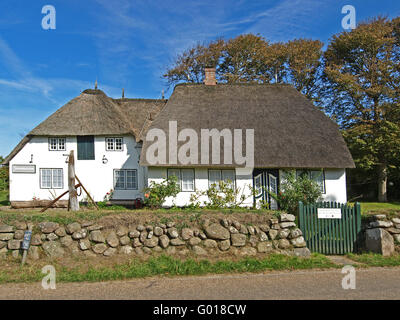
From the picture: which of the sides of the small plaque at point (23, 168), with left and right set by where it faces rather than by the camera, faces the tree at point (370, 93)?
left

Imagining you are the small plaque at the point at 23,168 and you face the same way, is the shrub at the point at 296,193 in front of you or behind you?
in front

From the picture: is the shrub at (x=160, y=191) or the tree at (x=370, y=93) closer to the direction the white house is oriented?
the shrub

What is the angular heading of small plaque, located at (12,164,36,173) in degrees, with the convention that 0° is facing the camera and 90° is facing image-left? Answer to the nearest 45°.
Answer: approximately 0°

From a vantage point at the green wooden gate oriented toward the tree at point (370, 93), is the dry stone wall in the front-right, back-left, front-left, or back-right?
back-left

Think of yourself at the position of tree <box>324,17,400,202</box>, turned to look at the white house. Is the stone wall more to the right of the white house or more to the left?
left

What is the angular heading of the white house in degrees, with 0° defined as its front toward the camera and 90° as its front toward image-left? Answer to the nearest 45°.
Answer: approximately 0°

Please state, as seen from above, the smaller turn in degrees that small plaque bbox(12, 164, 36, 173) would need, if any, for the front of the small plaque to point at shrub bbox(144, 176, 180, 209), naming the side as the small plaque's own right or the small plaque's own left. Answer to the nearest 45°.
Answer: approximately 45° to the small plaque's own left
